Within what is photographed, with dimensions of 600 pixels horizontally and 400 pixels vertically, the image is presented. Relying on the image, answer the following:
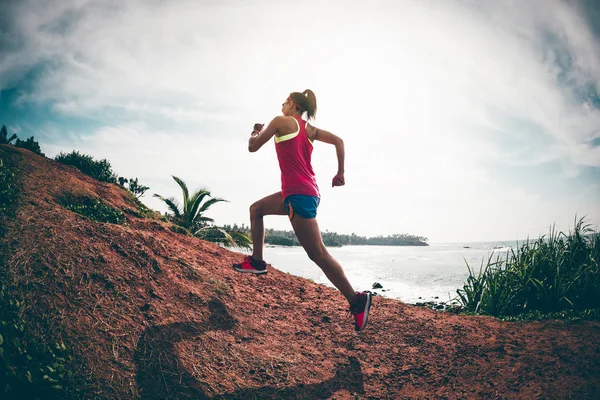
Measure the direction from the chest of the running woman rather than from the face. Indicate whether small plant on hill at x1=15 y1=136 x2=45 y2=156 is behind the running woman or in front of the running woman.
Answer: in front

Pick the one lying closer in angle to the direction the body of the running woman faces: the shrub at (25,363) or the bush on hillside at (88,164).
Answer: the bush on hillside

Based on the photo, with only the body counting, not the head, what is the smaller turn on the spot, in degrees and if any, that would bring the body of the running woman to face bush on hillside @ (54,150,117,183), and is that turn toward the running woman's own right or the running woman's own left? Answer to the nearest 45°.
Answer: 0° — they already face it

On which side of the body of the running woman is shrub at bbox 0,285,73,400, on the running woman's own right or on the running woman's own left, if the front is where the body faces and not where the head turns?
on the running woman's own left

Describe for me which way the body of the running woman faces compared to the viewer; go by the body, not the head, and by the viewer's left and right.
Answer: facing away from the viewer and to the left of the viewer

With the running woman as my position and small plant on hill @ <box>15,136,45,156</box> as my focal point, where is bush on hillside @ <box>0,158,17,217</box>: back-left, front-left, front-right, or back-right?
front-left

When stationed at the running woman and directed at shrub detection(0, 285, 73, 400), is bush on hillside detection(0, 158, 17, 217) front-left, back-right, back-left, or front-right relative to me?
front-right

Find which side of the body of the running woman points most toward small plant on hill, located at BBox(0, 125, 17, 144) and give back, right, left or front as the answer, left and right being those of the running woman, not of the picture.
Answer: front
